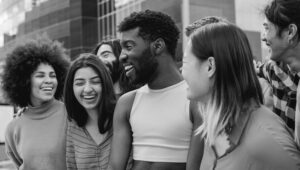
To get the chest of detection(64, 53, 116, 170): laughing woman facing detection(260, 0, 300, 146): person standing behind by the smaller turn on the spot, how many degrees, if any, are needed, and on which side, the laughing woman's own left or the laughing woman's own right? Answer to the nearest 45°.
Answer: approximately 45° to the laughing woman's own left

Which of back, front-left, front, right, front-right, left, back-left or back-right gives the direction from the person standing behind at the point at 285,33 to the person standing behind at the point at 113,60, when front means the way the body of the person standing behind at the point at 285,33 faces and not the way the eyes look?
front-right

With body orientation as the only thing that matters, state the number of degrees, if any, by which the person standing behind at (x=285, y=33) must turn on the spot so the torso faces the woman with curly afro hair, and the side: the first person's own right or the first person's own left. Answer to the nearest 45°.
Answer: approximately 45° to the first person's own right

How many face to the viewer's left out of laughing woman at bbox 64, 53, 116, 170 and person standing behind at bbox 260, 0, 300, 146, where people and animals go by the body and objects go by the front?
1

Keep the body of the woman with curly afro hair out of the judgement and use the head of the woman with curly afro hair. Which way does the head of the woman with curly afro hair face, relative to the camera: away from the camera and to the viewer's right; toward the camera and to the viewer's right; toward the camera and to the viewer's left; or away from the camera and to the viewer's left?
toward the camera and to the viewer's right

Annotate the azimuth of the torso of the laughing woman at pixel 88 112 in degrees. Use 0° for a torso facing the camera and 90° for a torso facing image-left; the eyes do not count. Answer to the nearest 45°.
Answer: approximately 0°

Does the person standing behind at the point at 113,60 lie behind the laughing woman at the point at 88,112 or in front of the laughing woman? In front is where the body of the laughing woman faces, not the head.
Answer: behind

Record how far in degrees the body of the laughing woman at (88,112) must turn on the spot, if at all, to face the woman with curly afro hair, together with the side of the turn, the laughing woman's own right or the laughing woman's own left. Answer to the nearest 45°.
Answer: approximately 135° to the laughing woman's own right

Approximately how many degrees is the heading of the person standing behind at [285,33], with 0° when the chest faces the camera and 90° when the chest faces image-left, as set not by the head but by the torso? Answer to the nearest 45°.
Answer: approximately 90°

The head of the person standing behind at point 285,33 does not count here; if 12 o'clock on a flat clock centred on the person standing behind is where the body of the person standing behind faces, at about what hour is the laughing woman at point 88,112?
The laughing woman is roughly at 1 o'clock from the person standing behind.

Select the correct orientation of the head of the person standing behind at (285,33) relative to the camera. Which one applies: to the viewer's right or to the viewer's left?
to the viewer's left
